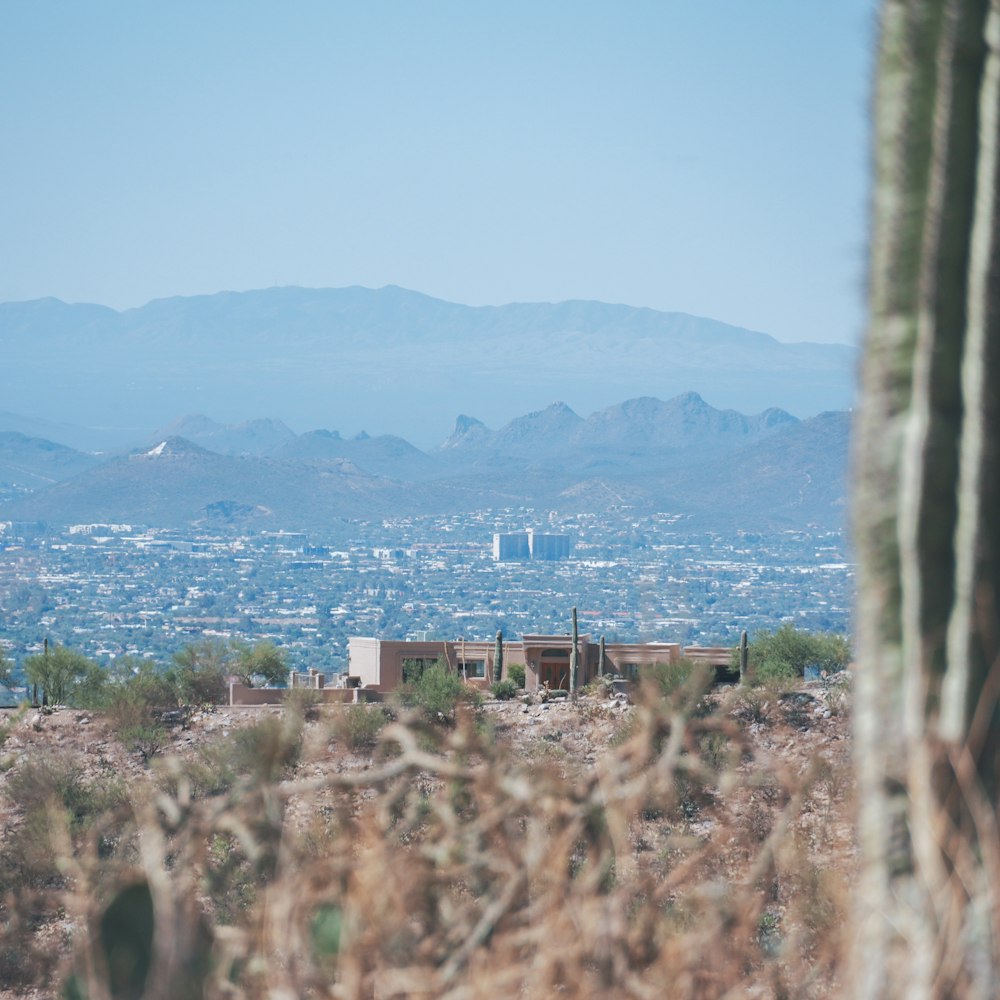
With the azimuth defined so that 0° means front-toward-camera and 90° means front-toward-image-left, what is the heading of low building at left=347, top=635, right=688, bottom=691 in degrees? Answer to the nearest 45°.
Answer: approximately 0°

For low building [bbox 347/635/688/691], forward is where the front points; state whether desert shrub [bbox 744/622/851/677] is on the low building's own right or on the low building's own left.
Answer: on the low building's own left

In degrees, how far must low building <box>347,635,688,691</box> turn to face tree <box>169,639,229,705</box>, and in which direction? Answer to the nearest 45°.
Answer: approximately 90° to its right

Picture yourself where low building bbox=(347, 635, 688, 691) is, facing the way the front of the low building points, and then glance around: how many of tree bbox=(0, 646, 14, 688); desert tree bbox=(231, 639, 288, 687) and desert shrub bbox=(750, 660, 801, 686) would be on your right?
2

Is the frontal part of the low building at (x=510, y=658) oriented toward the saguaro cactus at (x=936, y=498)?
yes

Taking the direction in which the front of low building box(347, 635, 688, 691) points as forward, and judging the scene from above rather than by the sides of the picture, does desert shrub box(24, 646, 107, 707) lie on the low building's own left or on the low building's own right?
on the low building's own right

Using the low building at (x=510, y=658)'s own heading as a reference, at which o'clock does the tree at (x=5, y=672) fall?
The tree is roughly at 3 o'clock from the low building.

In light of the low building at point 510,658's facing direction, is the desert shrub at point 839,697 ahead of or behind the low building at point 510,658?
ahead

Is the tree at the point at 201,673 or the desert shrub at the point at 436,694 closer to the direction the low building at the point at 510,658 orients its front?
the desert shrub

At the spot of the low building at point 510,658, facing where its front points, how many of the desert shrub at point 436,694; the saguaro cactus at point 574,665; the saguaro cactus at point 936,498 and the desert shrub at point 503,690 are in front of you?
4

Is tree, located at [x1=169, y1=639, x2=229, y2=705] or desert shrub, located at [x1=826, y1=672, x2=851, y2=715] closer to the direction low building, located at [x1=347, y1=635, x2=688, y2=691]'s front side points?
the desert shrub

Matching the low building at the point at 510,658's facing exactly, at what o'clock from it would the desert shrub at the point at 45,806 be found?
The desert shrub is roughly at 1 o'clock from the low building.

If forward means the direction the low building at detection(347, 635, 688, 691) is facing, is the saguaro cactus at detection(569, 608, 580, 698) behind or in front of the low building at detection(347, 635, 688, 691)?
in front

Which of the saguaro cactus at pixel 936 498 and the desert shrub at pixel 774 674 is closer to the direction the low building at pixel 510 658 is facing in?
the saguaro cactus
